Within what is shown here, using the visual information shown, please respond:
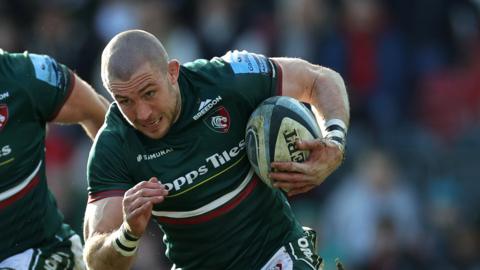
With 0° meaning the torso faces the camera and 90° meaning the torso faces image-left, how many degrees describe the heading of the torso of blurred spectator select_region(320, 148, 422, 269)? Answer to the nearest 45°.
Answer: approximately 0°

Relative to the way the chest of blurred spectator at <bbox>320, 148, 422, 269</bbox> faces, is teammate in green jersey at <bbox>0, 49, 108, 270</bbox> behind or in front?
in front
